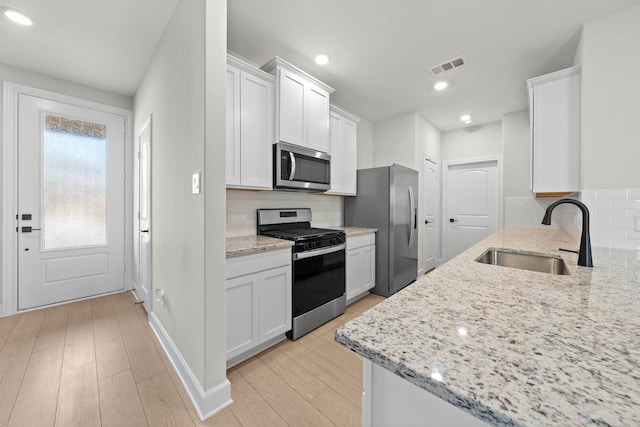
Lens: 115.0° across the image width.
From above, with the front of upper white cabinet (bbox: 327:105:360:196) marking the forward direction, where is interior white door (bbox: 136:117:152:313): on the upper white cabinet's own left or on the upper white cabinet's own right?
on the upper white cabinet's own right

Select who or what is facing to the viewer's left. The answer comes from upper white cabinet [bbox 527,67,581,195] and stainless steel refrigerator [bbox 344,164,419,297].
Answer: the upper white cabinet

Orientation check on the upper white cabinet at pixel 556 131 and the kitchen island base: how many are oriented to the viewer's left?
2

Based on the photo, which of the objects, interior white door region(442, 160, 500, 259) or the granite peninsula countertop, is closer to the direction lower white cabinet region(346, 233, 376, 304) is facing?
the granite peninsula countertop

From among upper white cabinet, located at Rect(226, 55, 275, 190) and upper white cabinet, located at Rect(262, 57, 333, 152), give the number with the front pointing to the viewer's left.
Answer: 0

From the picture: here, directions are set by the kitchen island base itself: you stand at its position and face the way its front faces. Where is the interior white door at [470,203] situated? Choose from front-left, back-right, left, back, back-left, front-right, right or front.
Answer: right

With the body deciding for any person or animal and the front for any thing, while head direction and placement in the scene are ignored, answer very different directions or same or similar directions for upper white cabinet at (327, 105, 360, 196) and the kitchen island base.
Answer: very different directions

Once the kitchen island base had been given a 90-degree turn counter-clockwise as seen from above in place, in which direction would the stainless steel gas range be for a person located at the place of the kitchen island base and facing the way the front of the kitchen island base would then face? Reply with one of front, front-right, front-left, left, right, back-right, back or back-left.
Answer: back-right
